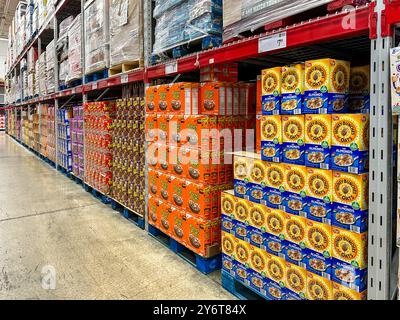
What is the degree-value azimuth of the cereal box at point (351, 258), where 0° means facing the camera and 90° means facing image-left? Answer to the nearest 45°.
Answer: approximately 45°

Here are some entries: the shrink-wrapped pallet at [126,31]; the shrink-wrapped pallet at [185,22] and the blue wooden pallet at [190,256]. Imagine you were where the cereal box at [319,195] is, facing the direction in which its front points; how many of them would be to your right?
3

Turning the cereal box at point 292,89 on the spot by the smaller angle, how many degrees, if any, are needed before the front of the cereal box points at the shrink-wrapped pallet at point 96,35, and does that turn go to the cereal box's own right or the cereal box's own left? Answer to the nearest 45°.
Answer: approximately 90° to the cereal box's own right
